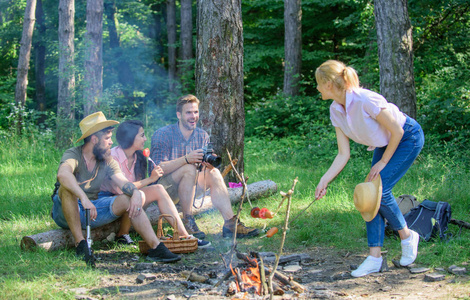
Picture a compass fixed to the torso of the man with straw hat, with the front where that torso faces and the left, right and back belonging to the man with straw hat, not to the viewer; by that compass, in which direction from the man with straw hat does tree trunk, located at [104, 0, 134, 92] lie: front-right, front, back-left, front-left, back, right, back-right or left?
back-left

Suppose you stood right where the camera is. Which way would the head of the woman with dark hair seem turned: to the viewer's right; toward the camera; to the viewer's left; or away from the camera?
to the viewer's right

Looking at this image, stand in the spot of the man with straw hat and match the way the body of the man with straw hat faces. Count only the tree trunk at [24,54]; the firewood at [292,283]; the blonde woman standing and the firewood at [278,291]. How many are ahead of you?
3

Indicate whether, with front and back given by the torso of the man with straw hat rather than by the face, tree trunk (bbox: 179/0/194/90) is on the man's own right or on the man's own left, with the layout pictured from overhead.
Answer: on the man's own left

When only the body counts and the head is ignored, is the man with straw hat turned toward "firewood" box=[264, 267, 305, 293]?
yes

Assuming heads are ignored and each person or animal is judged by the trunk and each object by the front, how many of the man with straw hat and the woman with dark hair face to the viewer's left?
0

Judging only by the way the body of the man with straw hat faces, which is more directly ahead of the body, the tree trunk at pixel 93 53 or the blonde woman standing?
the blonde woman standing

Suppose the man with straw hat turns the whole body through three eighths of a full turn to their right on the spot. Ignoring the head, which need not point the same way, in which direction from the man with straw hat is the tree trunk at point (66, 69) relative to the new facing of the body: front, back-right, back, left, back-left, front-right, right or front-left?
right

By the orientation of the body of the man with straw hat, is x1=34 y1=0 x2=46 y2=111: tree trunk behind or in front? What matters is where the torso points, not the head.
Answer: behind

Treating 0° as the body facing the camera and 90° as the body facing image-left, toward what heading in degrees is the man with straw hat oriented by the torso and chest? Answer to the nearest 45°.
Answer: approximately 315°

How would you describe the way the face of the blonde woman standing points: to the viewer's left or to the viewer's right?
to the viewer's left

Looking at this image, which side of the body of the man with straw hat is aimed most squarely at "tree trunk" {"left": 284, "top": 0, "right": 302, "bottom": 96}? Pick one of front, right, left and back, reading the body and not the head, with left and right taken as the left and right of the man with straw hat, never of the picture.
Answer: left
